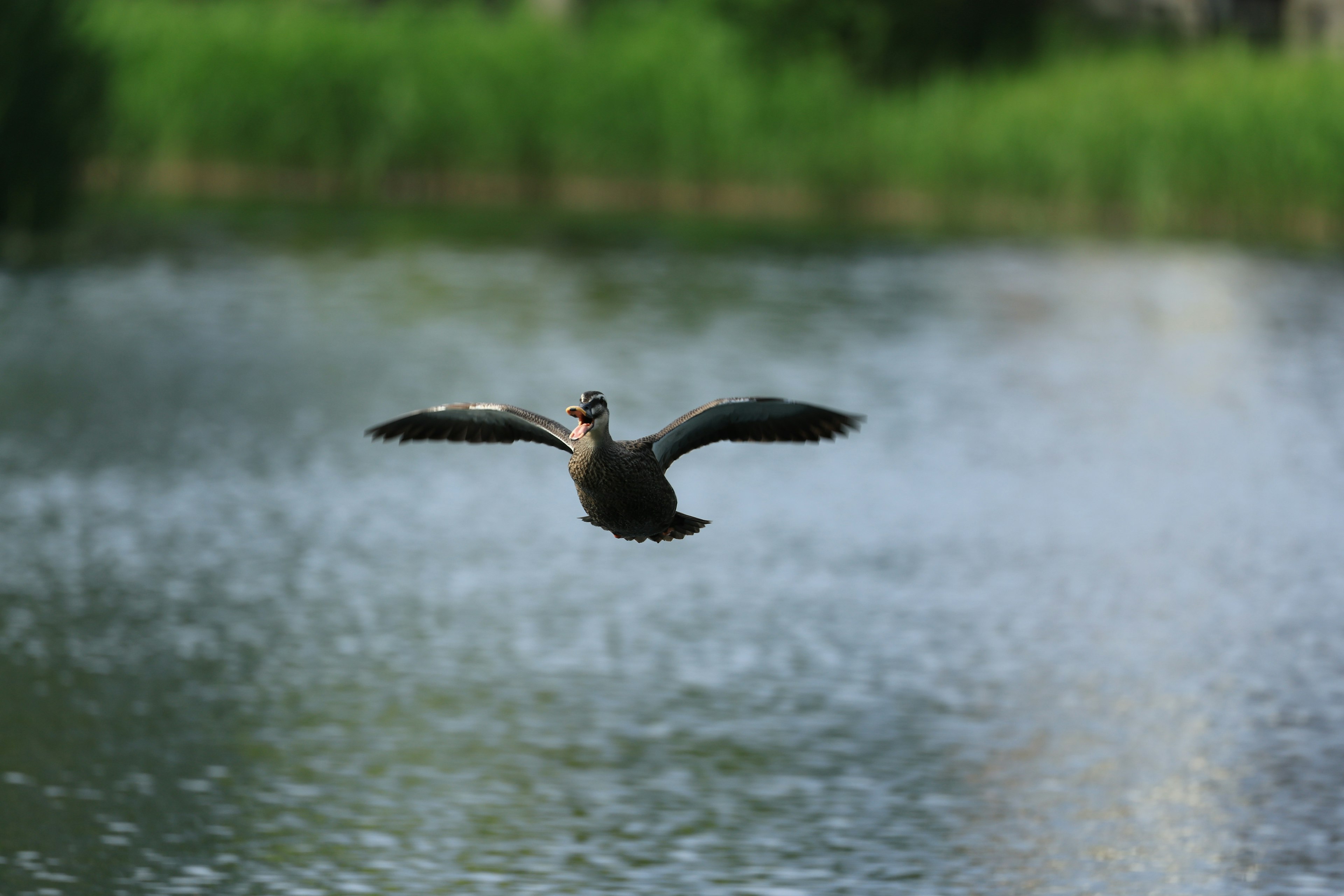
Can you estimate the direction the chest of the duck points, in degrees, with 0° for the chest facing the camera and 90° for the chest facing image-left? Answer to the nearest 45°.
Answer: approximately 45°
